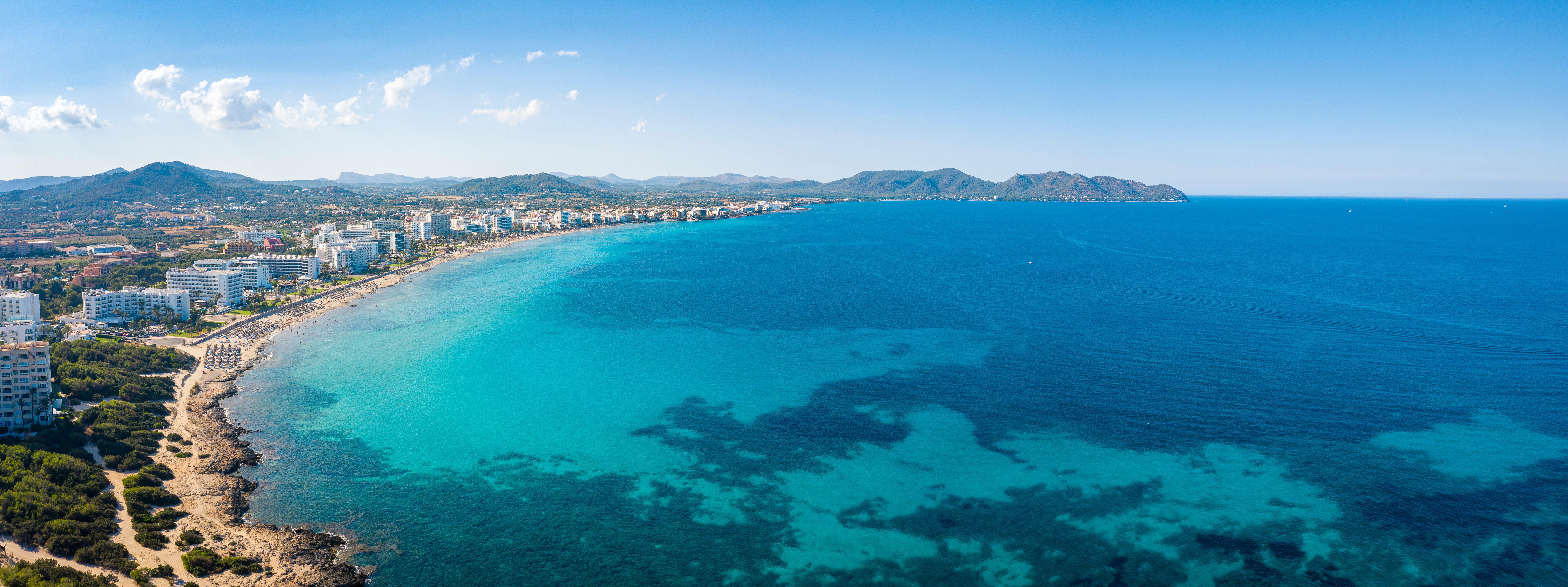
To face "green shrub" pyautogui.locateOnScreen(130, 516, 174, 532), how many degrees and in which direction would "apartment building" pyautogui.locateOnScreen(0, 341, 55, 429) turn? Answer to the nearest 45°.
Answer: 0° — it already faces it

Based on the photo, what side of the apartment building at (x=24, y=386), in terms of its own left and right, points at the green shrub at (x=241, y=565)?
front

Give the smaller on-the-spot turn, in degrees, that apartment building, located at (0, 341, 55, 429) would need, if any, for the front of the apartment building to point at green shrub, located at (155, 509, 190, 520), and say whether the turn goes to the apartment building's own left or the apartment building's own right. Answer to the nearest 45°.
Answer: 0° — it already faces it

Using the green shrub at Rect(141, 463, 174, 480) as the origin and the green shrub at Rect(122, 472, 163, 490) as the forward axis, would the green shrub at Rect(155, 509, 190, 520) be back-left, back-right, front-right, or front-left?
front-left

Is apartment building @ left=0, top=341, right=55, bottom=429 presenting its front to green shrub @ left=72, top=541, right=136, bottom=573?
yes

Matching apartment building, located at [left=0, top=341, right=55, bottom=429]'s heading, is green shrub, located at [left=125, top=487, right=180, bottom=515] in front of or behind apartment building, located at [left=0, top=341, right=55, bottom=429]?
in front

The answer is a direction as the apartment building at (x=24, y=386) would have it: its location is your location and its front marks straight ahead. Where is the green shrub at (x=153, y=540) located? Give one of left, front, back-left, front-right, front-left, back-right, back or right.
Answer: front

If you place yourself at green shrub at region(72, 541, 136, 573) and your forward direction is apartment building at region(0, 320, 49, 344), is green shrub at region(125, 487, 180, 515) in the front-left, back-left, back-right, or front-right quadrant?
front-right

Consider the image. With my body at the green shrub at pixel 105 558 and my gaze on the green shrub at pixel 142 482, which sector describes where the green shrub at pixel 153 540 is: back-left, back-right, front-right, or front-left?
front-right

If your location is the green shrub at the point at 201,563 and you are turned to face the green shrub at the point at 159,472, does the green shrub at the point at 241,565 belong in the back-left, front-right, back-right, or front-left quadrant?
back-right

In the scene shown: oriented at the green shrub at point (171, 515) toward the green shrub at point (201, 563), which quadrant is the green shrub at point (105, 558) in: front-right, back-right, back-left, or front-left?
front-right

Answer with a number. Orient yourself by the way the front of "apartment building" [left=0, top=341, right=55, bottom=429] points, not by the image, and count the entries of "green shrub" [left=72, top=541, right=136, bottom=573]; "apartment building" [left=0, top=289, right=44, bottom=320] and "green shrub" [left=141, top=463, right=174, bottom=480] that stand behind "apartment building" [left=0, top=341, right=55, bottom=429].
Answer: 1

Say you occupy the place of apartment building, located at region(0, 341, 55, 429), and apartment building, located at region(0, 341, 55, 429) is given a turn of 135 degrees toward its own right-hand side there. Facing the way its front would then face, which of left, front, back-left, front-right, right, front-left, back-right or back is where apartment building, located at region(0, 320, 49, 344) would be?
front-right

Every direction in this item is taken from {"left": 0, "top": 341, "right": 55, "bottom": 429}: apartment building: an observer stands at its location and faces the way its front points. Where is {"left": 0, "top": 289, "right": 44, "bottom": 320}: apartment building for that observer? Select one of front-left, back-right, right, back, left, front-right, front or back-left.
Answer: back

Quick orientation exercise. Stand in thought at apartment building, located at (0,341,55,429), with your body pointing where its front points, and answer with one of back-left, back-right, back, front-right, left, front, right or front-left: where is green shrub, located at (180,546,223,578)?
front

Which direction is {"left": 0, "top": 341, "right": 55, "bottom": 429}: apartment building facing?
toward the camera
